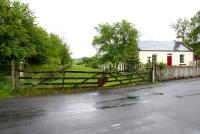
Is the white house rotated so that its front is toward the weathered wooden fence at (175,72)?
yes

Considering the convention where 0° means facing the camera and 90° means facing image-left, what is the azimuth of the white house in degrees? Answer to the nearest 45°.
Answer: approximately 0°

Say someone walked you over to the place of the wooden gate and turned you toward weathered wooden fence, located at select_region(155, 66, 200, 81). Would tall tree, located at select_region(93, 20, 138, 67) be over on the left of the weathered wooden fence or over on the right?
left

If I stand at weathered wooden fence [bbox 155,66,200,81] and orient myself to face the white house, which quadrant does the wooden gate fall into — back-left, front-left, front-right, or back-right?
back-left

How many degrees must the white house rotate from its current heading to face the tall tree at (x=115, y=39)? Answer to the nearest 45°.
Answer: approximately 90° to its right

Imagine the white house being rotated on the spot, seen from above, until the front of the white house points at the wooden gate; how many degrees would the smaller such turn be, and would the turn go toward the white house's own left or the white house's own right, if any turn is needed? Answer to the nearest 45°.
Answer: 0° — it already faces it
